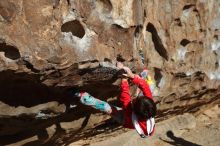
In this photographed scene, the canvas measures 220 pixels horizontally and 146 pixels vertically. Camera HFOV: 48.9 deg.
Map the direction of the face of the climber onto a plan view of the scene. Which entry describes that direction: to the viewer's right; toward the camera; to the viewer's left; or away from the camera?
away from the camera

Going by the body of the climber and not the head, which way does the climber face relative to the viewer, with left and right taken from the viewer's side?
facing away from the viewer and to the left of the viewer
